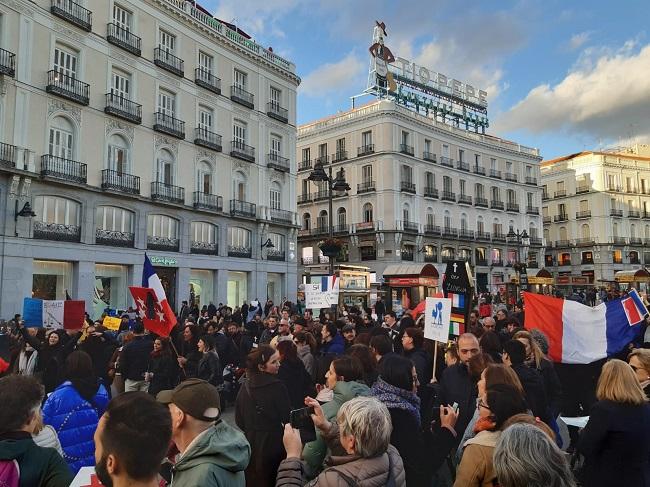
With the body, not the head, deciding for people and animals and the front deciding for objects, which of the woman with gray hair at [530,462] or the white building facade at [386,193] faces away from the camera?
the woman with gray hair

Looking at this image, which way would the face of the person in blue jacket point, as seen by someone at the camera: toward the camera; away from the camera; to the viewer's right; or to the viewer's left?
away from the camera

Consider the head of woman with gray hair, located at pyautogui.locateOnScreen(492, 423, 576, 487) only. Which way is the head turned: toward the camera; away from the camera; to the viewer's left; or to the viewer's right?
away from the camera

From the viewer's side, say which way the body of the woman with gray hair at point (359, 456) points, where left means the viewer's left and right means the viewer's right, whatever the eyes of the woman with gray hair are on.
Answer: facing away from the viewer and to the left of the viewer

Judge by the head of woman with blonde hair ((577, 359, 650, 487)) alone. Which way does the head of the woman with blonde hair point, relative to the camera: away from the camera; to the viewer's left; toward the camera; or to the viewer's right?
away from the camera

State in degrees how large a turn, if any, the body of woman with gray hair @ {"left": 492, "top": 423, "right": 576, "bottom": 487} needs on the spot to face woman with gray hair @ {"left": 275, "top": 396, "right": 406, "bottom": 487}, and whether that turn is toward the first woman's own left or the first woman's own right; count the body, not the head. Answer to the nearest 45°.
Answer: approximately 90° to the first woman's own left

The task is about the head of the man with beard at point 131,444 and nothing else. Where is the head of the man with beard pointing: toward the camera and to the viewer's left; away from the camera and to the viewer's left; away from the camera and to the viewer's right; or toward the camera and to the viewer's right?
away from the camera and to the viewer's left

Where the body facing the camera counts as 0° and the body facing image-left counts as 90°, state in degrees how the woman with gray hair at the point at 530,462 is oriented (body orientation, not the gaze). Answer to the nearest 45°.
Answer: approximately 180°

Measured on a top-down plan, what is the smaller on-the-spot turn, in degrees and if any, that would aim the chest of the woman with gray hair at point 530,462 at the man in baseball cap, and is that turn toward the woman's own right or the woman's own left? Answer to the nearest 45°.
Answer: approximately 90° to the woman's own left

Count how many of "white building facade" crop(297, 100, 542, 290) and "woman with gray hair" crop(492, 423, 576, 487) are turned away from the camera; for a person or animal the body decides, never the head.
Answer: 1

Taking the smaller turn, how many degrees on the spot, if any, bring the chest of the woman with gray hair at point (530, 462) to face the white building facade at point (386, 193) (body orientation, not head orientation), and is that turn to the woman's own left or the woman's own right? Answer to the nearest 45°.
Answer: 0° — they already face it
